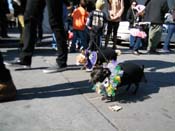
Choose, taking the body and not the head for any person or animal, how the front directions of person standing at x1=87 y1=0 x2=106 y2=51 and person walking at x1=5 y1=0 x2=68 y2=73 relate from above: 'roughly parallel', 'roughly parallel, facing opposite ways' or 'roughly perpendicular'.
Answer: roughly perpendicular

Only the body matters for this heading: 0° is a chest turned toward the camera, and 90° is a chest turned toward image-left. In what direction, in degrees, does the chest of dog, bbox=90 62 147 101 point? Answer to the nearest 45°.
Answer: approximately 45°

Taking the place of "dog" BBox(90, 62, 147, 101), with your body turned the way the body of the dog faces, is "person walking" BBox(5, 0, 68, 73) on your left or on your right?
on your right

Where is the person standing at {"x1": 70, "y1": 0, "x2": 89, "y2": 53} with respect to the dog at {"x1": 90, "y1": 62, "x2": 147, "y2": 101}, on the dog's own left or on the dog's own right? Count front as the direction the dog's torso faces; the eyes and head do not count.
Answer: on the dog's own right

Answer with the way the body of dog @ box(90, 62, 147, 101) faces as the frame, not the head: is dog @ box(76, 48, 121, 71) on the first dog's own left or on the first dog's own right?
on the first dog's own right
